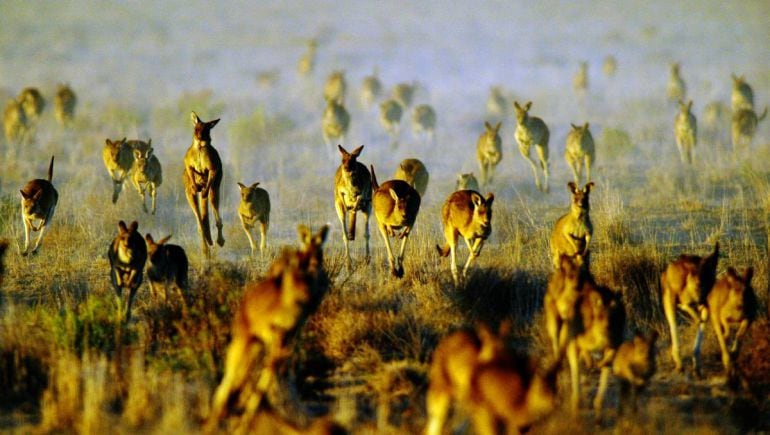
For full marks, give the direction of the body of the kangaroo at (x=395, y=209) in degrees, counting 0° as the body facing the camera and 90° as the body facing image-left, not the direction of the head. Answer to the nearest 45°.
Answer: approximately 0°

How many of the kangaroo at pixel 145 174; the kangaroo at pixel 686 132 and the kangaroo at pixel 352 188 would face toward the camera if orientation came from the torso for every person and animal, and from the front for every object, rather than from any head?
3

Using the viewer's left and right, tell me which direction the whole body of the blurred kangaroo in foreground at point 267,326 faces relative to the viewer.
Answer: facing the viewer and to the right of the viewer

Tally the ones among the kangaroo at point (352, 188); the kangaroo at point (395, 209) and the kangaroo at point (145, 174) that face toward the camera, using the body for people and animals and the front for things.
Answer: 3

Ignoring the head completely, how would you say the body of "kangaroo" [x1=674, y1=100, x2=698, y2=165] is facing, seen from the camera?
toward the camera

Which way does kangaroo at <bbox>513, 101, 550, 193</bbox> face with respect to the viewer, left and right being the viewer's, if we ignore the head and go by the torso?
facing the viewer and to the left of the viewer

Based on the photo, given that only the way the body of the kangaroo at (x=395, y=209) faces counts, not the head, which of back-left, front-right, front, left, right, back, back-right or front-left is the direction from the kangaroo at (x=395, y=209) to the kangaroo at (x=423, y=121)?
back

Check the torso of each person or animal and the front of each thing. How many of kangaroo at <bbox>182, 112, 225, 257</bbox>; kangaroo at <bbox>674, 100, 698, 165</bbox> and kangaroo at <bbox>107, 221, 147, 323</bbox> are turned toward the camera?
3

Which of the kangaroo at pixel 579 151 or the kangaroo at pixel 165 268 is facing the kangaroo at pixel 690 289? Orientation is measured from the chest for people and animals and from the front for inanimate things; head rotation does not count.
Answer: the kangaroo at pixel 579 151

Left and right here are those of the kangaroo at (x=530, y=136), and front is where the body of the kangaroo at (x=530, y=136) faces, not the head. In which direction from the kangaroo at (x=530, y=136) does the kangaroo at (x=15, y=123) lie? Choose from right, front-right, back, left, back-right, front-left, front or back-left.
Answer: front-right

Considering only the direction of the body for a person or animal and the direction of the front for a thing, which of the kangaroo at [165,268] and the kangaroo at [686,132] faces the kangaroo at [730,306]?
the kangaroo at [686,132]

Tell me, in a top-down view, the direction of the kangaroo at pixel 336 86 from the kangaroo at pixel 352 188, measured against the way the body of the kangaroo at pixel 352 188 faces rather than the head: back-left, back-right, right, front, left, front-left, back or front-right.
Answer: back

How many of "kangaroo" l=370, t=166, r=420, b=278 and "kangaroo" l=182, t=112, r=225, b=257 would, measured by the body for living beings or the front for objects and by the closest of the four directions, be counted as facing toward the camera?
2

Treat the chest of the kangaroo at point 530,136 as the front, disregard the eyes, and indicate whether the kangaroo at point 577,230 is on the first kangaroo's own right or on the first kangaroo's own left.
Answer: on the first kangaroo's own left

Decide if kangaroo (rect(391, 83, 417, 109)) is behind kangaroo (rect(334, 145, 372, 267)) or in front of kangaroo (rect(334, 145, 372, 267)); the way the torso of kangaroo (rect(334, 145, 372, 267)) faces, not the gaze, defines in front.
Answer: behind

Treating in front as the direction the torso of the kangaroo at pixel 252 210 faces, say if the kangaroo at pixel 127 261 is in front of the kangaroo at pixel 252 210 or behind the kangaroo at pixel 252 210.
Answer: in front

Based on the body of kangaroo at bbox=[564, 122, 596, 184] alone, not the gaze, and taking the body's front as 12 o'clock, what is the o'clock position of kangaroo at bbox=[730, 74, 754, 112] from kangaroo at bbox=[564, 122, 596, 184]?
kangaroo at bbox=[730, 74, 754, 112] is roughly at 7 o'clock from kangaroo at bbox=[564, 122, 596, 184].

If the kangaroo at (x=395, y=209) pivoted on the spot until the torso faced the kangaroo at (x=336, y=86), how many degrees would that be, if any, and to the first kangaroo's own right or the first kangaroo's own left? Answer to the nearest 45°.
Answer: approximately 180°
